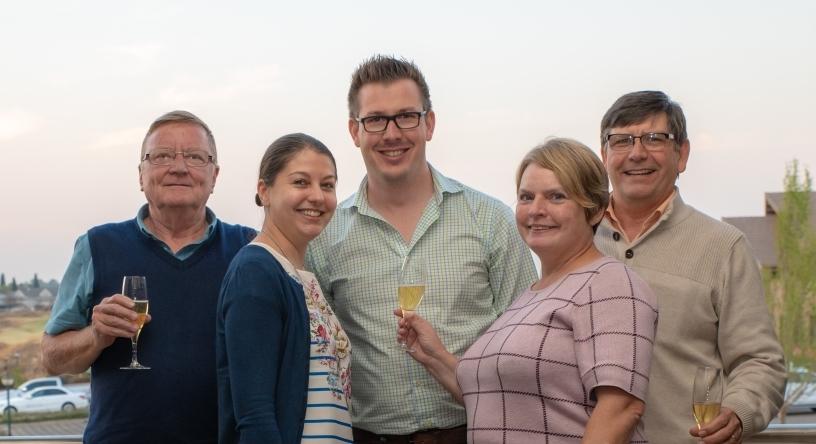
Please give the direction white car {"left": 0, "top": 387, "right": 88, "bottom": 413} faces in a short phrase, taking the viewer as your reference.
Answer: facing to the left of the viewer

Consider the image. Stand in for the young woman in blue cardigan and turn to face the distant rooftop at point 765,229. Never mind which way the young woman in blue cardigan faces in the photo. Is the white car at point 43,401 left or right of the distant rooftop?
left

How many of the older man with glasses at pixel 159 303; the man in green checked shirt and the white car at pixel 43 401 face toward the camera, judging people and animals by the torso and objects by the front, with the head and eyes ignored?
2

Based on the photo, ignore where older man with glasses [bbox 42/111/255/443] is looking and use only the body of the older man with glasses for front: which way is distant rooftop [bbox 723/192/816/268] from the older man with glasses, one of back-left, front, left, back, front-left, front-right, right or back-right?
back-left

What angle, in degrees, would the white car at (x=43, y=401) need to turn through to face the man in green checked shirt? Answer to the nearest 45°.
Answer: approximately 90° to its left
